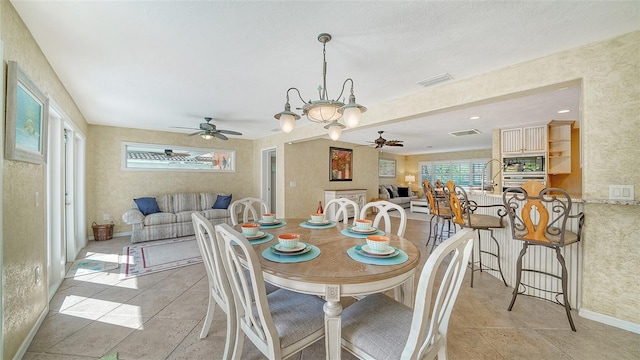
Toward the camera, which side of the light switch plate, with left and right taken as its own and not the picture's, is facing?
front

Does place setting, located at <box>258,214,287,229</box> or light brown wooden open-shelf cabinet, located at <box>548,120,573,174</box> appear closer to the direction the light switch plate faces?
the place setting

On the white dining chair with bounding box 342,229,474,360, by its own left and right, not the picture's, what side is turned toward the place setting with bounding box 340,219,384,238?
front

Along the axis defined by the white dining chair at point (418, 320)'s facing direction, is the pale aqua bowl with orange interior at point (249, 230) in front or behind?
in front

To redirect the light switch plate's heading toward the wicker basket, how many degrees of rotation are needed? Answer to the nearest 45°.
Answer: approximately 45° to its right

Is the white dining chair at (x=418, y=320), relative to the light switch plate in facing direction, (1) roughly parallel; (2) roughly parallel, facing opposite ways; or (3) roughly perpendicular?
roughly perpendicular

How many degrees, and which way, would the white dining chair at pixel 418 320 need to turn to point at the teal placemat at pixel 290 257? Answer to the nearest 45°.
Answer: approximately 45° to its left

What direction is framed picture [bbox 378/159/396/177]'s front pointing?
toward the camera

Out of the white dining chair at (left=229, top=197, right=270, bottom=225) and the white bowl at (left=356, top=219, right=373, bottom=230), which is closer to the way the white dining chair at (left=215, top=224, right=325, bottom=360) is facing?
the white bowl

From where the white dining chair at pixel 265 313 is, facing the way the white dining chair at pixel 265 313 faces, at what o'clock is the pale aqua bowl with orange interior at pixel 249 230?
The pale aqua bowl with orange interior is roughly at 10 o'clock from the white dining chair.

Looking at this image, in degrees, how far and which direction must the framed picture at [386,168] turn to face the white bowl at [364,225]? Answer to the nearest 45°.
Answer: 0° — it already faces it

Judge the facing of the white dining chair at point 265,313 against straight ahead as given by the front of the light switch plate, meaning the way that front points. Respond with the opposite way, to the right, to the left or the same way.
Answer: the opposite way

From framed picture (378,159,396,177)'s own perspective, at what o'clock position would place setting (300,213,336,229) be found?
The place setting is roughly at 12 o'clock from the framed picture.

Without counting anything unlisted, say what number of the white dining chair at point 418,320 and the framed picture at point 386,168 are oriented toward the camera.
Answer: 1

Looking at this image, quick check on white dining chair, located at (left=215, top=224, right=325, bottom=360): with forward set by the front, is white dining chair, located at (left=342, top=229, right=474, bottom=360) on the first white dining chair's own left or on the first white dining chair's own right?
on the first white dining chair's own right

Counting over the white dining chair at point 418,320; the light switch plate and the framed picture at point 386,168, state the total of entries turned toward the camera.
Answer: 2

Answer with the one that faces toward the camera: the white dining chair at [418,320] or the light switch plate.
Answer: the light switch plate

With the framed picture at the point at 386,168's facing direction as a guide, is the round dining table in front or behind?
in front

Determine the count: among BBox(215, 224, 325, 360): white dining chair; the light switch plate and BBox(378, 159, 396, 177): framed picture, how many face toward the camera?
2
